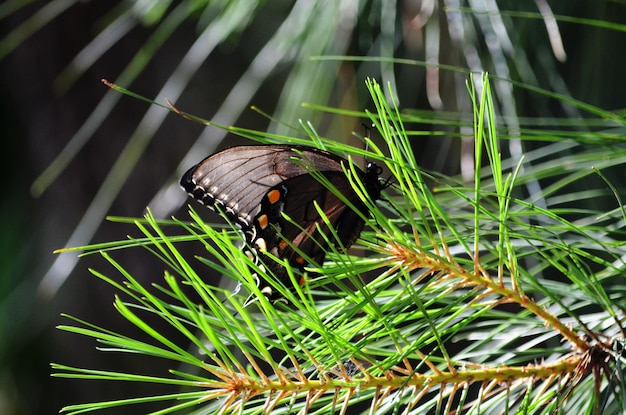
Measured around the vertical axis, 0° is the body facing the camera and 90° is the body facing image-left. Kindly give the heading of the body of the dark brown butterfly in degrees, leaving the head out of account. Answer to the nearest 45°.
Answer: approximately 270°
